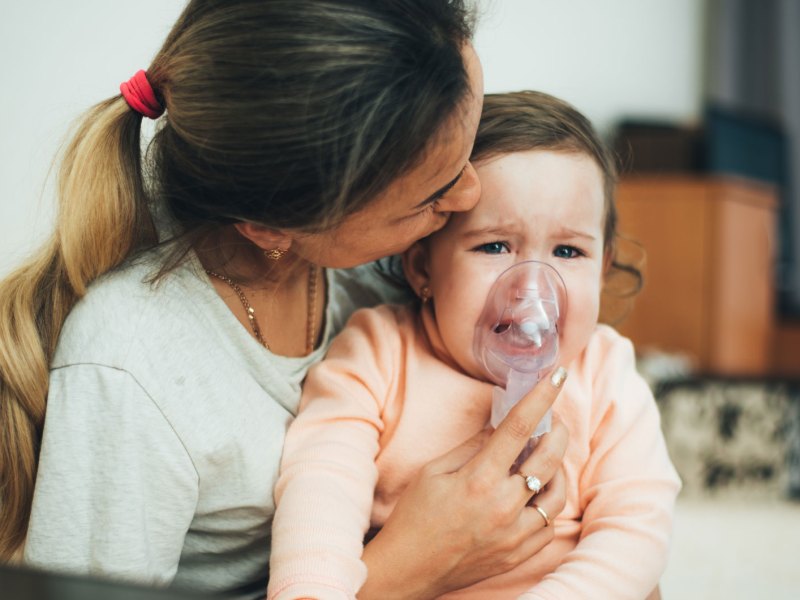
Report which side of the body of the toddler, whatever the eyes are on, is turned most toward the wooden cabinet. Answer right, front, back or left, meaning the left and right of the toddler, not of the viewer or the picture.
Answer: back

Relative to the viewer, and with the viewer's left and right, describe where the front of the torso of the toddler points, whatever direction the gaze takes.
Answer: facing the viewer

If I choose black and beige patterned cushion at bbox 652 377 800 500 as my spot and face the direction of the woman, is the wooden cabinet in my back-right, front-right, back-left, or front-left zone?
back-right

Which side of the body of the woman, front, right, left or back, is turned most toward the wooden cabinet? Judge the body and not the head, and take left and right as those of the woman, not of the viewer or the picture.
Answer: left

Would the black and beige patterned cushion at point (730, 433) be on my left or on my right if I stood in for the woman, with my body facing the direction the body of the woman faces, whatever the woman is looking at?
on my left

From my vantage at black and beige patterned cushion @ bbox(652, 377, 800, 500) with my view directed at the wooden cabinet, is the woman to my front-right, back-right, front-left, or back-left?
back-left
